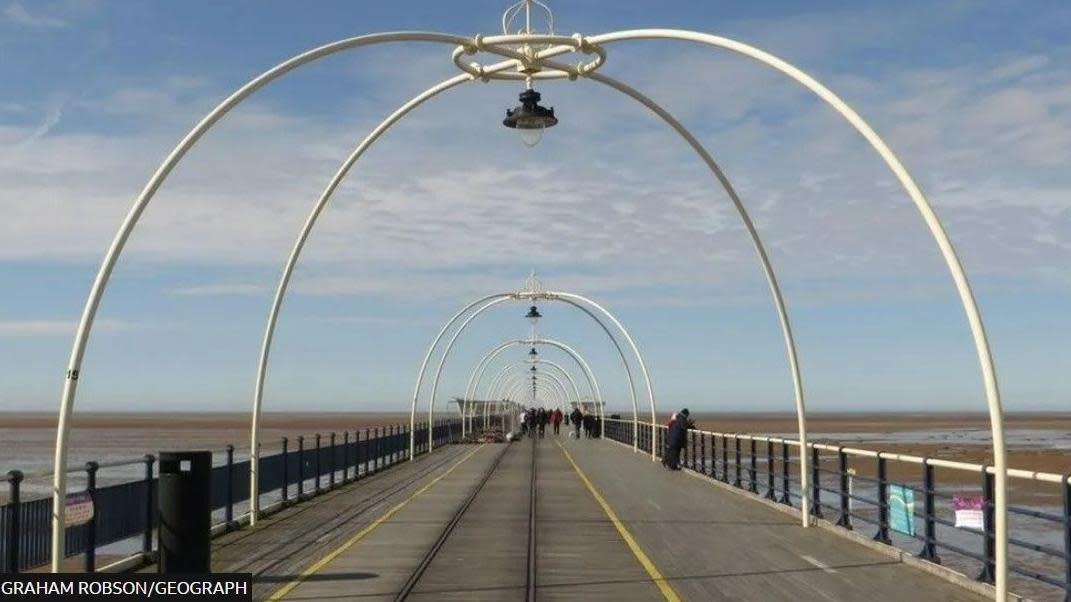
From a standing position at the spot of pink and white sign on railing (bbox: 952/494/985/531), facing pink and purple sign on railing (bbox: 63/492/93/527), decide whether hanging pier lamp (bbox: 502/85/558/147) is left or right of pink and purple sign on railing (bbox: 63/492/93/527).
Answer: right

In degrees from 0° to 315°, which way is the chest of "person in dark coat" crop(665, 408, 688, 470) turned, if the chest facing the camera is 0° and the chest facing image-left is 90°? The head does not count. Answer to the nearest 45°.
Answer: approximately 270°

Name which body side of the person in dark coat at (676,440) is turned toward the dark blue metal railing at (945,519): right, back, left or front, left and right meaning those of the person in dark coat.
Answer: right

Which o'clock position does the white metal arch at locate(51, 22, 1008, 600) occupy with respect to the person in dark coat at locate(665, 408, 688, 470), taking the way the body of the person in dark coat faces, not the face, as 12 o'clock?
The white metal arch is roughly at 3 o'clock from the person in dark coat.

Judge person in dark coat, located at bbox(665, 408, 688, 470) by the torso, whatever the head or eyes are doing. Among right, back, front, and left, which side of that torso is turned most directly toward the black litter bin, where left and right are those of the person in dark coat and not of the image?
right
